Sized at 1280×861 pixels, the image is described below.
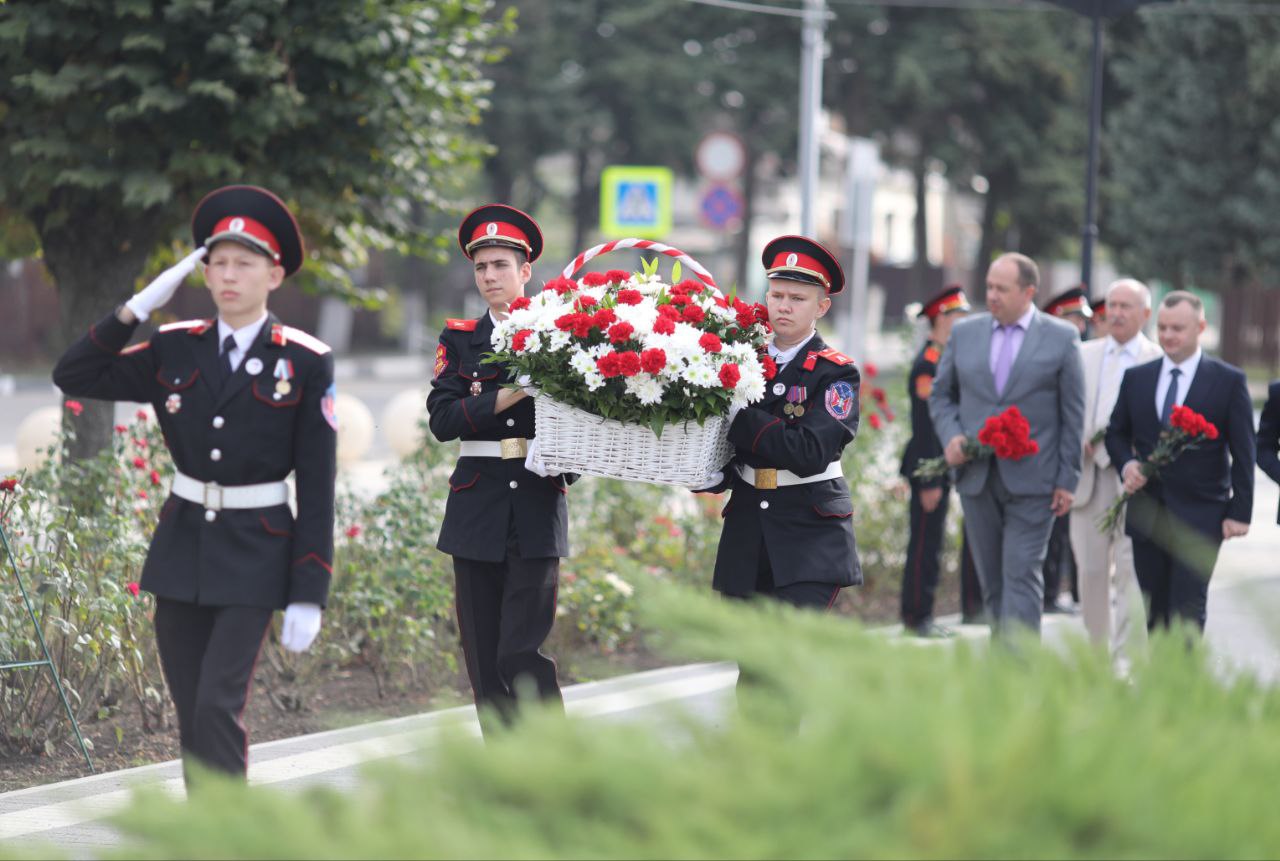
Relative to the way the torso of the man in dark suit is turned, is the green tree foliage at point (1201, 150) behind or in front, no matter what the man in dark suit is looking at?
behind

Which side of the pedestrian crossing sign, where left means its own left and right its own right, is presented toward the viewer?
front

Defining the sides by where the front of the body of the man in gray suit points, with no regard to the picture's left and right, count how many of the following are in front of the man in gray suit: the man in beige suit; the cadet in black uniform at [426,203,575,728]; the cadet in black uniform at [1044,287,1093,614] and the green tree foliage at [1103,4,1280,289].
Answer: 1

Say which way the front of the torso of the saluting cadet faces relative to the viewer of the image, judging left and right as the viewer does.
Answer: facing the viewer and to the left of the viewer

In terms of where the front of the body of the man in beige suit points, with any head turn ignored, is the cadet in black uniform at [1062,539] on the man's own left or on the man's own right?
on the man's own right

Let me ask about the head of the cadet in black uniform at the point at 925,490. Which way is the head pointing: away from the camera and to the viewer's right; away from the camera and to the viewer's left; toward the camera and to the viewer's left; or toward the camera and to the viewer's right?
toward the camera and to the viewer's left

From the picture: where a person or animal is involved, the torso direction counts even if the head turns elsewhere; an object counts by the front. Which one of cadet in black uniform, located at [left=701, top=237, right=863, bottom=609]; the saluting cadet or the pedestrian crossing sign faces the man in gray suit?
the pedestrian crossing sign

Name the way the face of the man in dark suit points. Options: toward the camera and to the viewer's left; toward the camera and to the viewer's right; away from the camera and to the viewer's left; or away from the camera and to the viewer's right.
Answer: toward the camera and to the viewer's left

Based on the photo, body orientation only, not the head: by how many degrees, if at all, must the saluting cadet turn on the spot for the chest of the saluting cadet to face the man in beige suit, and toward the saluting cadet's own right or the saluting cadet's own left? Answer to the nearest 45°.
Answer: approximately 180°

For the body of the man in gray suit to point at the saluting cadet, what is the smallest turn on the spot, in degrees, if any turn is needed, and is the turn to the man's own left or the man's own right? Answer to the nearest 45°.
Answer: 0° — they already face them

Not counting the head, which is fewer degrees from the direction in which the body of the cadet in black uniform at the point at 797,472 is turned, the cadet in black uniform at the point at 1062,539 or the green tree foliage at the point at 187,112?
the green tree foliage

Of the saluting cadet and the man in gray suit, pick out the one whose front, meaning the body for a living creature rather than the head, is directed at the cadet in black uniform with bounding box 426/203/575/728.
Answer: the man in gray suit

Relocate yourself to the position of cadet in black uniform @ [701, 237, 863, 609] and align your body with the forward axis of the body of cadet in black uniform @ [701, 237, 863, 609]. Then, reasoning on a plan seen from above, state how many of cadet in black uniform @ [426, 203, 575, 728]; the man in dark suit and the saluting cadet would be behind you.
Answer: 1

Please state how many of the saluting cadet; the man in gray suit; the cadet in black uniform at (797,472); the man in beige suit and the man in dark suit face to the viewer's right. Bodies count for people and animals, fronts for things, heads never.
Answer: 0

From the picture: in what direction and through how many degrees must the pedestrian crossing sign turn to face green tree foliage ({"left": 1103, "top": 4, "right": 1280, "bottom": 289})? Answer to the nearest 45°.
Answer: approximately 135° to its left

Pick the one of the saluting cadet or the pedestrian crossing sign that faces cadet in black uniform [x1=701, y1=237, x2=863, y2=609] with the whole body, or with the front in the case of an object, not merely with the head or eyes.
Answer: the pedestrian crossing sign

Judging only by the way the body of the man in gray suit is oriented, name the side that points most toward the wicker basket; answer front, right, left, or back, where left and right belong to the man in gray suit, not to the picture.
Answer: front
